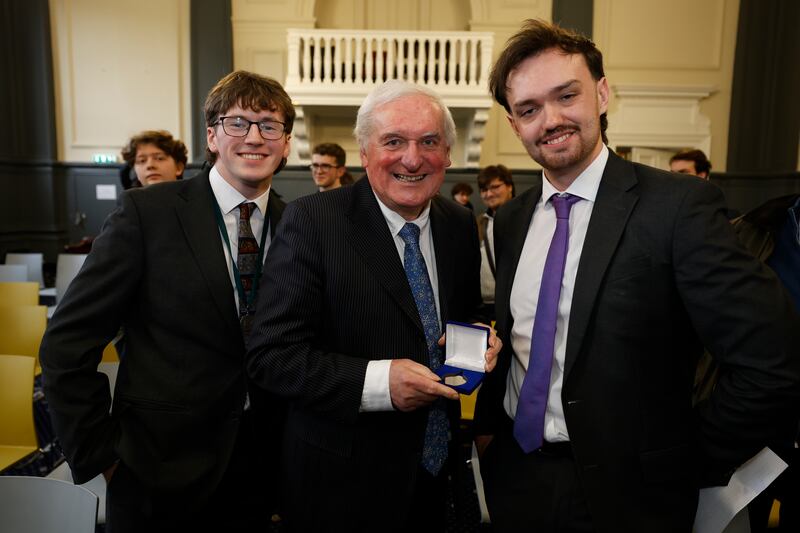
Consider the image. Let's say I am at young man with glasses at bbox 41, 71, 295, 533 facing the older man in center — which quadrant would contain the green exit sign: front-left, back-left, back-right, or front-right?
back-left

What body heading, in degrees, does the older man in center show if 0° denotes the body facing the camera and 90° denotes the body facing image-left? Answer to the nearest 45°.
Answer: approximately 315°

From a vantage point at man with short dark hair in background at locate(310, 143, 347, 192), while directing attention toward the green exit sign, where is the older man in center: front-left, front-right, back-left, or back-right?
back-left

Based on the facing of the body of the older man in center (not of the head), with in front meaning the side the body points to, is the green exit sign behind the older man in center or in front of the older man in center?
behind

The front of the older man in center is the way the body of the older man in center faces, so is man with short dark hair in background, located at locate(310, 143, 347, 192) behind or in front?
behind

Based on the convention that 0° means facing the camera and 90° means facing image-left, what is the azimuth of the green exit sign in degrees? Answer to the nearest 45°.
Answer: approximately 0°

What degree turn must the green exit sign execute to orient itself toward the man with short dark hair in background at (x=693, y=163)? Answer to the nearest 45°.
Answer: approximately 45° to its left
